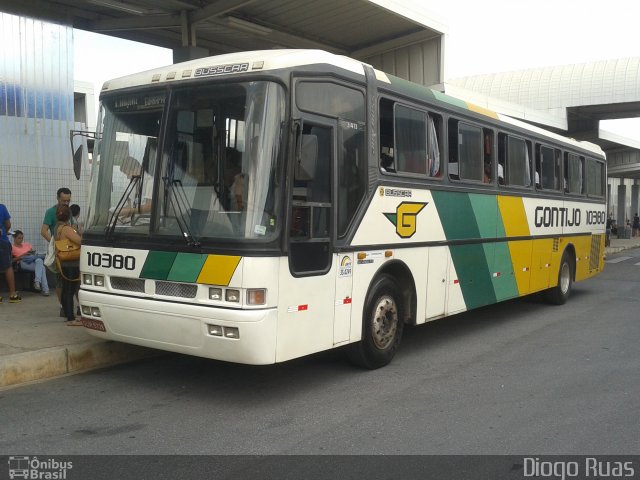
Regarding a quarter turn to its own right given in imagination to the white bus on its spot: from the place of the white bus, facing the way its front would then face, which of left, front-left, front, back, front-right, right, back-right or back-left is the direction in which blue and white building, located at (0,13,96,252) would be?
front

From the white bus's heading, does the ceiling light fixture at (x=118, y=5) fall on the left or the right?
on its right

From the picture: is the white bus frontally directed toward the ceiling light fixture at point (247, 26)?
no

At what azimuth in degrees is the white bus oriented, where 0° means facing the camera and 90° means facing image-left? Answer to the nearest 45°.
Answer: approximately 45°
